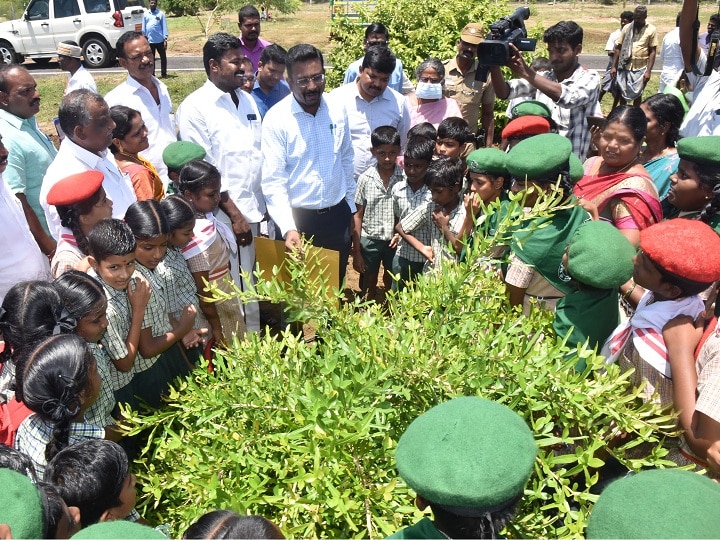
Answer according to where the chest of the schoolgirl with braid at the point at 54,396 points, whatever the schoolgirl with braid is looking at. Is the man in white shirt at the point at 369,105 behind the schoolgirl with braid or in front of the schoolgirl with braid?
in front

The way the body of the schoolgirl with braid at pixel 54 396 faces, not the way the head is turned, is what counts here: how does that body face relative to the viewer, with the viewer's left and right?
facing away from the viewer and to the right of the viewer

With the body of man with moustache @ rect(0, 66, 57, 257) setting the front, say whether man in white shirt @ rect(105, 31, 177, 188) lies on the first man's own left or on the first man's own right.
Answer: on the first man's own left

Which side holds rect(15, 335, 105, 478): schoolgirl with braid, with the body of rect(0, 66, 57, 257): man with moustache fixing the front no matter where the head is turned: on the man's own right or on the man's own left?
on the man's own right

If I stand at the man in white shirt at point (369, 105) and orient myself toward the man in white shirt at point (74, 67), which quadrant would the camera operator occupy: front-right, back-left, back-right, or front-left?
back-right

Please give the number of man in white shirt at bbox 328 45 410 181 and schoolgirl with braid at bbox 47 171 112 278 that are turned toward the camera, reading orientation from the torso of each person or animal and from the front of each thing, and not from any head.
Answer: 1

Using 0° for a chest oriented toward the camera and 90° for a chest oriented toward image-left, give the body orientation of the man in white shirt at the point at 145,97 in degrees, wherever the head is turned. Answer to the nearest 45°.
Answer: approximately 315°

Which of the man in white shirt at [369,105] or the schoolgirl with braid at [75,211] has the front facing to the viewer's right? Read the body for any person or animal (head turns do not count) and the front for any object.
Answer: the schoolgirl with braid

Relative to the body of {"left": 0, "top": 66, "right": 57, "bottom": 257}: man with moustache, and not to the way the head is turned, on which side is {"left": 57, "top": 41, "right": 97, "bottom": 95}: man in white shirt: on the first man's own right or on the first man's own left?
on the first man's own left

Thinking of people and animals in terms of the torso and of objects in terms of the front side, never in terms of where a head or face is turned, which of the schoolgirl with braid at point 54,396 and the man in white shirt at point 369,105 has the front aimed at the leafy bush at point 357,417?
the man in white shirt

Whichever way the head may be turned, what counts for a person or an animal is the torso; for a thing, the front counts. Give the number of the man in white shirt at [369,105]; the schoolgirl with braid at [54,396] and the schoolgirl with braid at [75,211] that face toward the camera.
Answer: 1

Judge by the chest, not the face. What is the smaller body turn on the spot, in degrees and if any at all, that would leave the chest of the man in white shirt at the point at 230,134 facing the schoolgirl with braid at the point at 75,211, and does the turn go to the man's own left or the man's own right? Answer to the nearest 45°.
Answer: approximately 90° to the man's own right

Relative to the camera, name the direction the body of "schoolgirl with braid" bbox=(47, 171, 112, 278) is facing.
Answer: to the viewer's right
